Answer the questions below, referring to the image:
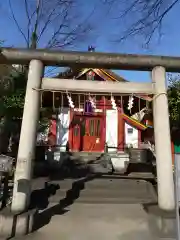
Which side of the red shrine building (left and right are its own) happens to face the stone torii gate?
front

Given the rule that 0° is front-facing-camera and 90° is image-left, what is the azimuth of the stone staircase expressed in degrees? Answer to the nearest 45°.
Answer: approximately 0°

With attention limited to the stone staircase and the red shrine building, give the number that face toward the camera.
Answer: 2

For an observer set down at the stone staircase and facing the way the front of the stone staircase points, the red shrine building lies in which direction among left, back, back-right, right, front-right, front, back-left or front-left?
back

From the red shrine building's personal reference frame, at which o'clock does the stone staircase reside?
The stone staircase is roughly at 12 o'clock from the red shrine building.

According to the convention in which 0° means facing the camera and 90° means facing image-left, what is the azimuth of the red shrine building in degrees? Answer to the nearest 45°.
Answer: approximately 0°
